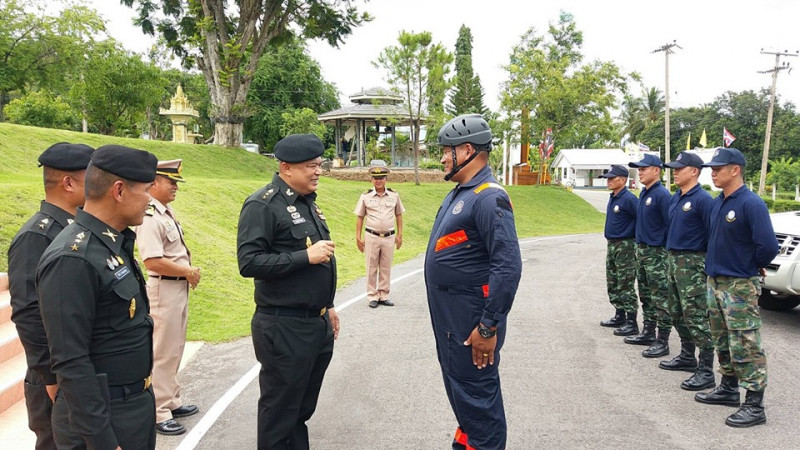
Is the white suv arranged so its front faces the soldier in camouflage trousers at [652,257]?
yes

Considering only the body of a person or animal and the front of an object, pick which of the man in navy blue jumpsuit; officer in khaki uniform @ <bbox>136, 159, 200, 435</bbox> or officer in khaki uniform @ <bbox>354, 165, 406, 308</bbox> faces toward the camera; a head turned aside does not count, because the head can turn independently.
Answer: officer in khaki uniform @ <bbox>354, 165, 406, 308</bbox>

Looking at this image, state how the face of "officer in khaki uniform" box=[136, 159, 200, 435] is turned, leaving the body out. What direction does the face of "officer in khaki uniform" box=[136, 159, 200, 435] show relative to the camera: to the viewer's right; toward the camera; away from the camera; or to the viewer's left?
to the viewer's right

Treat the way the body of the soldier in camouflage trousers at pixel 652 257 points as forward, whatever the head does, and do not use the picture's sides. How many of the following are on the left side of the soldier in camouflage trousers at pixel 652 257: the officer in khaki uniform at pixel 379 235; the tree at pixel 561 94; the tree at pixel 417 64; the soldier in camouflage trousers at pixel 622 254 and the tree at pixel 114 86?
0

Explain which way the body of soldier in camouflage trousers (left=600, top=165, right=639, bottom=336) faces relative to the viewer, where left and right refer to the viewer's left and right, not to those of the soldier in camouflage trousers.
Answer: facing the viewer and to the left of the viewer

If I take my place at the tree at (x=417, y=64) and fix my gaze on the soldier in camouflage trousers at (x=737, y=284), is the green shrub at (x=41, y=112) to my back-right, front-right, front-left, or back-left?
back-right

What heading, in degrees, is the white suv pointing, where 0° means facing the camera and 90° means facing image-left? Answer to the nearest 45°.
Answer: approximately 45°

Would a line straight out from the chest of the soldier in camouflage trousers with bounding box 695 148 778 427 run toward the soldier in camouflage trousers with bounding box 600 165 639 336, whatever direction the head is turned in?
no

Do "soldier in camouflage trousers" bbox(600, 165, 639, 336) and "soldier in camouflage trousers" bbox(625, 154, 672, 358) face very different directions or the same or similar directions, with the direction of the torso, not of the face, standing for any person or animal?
same or similar directions

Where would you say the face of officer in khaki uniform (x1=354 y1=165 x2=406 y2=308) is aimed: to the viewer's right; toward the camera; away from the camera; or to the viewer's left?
toward the camera

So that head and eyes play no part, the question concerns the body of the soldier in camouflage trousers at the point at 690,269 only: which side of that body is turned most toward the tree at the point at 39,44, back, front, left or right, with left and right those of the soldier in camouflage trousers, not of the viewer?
right

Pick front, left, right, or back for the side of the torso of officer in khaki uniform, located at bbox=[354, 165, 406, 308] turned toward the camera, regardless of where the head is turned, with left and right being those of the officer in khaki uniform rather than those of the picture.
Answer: front

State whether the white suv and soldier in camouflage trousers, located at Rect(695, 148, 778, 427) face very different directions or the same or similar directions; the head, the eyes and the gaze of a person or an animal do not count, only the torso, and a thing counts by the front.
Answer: same or similar directions

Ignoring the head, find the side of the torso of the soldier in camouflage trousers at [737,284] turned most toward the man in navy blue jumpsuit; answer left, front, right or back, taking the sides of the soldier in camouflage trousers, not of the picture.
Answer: front

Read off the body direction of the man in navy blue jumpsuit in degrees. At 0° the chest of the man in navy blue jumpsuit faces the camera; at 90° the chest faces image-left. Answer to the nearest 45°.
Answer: approximately 90°

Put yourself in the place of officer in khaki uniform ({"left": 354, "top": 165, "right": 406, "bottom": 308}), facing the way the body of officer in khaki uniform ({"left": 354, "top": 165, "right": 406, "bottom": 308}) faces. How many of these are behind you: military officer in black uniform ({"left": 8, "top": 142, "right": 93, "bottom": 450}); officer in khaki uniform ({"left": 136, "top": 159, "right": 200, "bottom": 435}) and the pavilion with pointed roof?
1

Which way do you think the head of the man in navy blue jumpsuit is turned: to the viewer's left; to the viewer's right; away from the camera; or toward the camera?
to the viewer's left

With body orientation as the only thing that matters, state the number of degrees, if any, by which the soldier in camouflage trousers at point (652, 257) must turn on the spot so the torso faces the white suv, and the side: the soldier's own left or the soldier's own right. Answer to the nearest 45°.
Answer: approximately 180°
